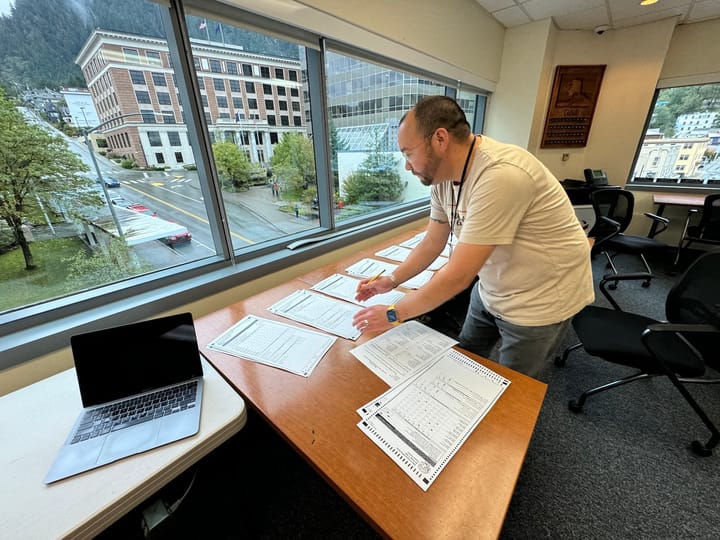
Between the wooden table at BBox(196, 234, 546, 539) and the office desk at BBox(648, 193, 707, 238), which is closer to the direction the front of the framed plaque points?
the wooden table

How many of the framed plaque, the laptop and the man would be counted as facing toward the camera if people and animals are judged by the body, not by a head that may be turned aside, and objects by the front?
2

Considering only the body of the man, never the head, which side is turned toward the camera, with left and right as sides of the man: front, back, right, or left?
left

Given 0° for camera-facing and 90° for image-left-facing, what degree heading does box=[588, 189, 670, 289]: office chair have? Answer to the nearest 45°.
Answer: approximately 315°

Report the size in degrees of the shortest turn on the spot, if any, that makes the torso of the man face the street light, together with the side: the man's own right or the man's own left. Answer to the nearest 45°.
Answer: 0° — they already face it

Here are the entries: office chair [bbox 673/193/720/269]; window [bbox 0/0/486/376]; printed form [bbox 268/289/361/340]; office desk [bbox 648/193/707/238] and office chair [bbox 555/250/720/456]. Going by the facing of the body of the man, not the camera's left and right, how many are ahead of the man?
2

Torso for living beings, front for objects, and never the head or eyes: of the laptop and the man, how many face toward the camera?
1

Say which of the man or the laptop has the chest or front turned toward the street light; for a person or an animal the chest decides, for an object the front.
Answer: the man

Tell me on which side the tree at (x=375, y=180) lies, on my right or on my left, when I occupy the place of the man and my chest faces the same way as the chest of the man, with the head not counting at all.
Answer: on my right
